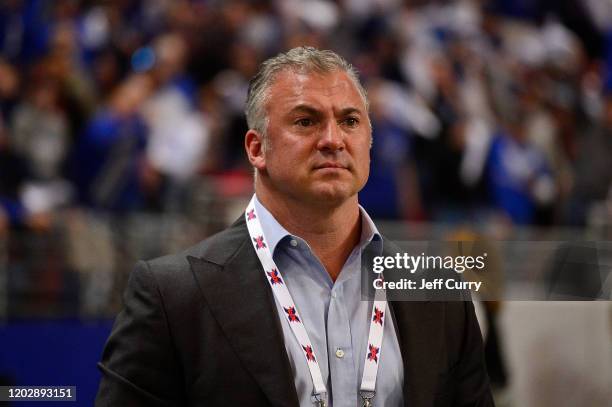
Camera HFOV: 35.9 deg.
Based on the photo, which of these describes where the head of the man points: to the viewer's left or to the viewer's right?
to the viewer's right

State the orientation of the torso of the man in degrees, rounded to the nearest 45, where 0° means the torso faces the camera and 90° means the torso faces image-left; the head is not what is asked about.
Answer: approximately 315°
